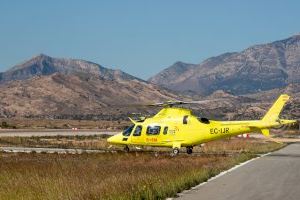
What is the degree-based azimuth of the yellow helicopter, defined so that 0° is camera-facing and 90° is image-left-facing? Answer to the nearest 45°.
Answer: approximately 90°
